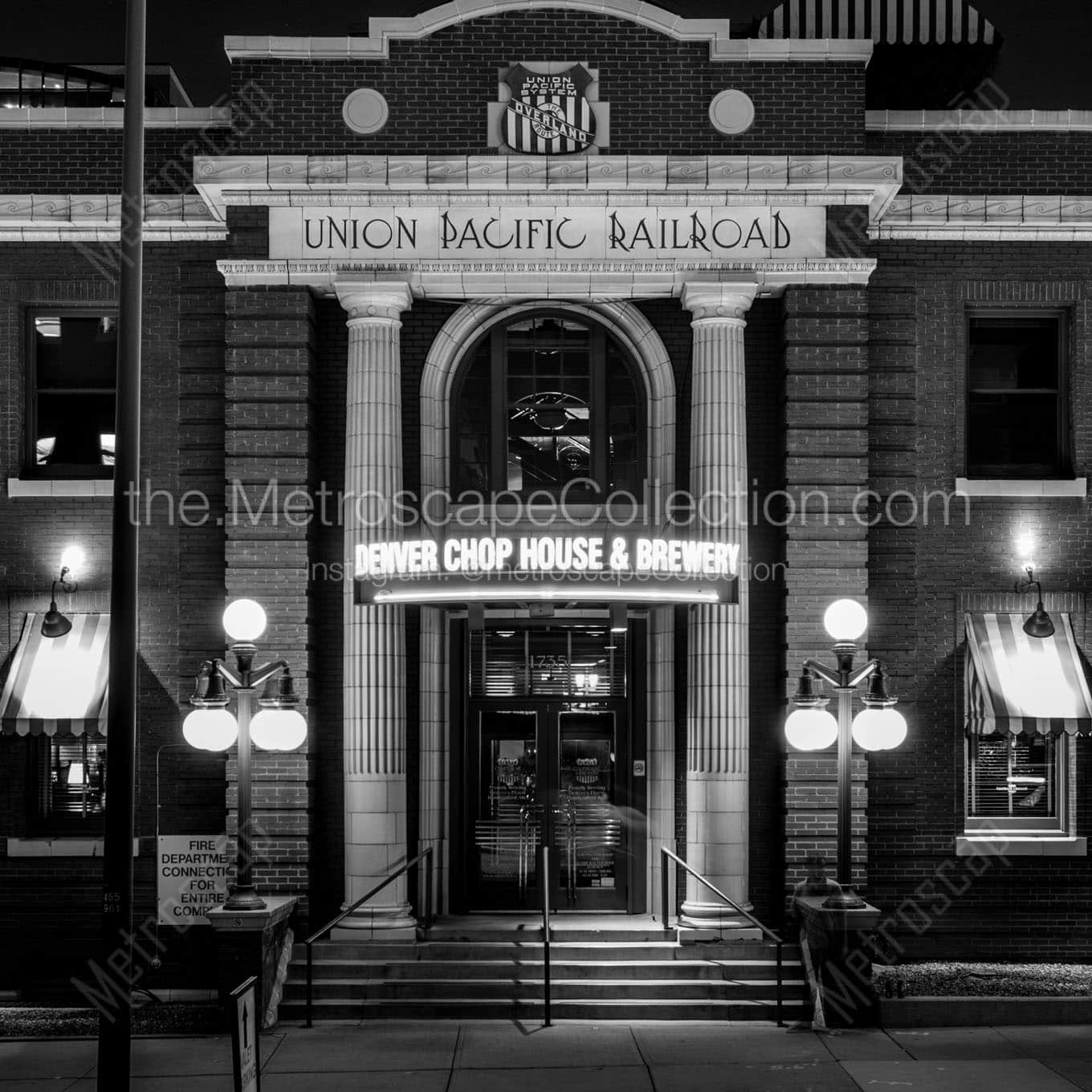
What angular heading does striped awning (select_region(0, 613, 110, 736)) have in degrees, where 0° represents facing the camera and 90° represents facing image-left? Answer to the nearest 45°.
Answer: approximately 0°

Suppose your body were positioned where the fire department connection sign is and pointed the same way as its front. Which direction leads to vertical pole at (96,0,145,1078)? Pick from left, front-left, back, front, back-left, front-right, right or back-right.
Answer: front

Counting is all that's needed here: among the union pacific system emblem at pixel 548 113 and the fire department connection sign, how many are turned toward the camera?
2

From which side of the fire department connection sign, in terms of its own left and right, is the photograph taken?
front

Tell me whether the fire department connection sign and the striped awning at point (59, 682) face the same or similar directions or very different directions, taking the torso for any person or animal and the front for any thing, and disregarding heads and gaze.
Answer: same or similar directions

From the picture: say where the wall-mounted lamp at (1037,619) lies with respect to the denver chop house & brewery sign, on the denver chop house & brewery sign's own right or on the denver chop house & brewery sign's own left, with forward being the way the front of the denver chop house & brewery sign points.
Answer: on the denver chop house & brewery sign's own left

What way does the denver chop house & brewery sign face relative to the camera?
toward the camera

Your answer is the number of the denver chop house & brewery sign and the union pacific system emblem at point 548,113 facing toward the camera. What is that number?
2

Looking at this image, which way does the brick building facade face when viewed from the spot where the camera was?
facing the viewer
